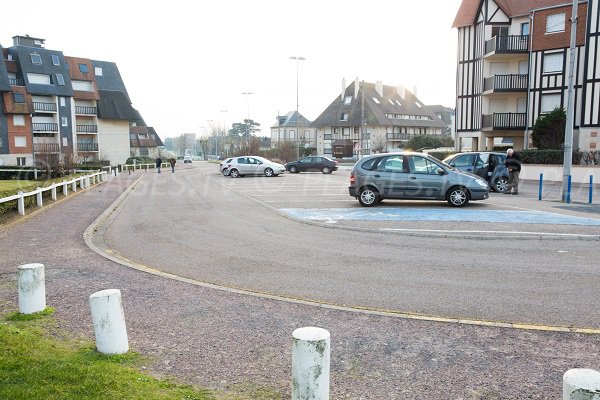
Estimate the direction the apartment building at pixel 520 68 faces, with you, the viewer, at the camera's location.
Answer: facing the viewer and to the left of the viewer

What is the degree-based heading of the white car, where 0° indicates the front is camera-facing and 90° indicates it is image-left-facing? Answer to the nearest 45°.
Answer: approximately 270°

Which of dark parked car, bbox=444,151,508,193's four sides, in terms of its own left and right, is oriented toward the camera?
left

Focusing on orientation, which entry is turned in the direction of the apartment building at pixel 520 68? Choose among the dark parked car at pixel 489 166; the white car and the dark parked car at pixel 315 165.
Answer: the white car

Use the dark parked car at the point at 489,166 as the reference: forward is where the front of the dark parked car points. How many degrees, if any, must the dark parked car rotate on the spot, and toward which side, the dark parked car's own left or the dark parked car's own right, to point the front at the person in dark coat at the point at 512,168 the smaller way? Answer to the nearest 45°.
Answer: approximately 135° to the dark parked car's own left

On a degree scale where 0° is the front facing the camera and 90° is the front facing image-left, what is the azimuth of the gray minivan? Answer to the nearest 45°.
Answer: approximately 270°

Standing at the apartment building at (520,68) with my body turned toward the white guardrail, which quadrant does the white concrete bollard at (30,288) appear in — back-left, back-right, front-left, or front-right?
front-left

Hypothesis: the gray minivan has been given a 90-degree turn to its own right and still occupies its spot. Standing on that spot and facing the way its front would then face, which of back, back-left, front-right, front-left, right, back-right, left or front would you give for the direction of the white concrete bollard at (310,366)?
front

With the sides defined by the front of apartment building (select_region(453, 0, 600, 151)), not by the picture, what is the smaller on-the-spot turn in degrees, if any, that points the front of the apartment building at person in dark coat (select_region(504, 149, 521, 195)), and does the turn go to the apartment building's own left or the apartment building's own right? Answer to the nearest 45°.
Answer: approximately 45° to the apartment building's own left

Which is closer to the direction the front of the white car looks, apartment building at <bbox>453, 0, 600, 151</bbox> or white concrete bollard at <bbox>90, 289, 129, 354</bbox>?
the apartment building

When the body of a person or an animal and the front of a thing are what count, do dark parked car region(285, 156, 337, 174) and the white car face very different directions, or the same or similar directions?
very different directions
